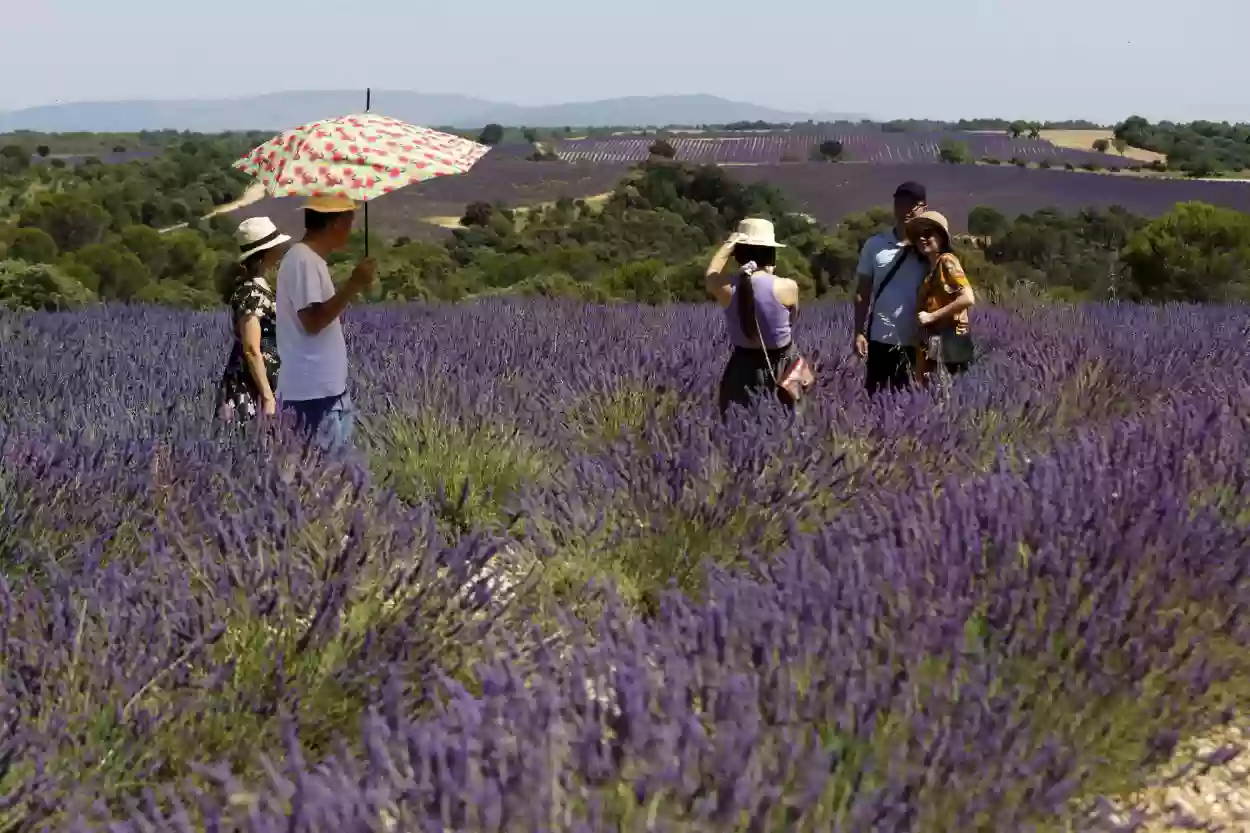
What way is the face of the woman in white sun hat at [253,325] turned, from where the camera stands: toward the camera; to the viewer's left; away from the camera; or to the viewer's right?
to the viewer's right

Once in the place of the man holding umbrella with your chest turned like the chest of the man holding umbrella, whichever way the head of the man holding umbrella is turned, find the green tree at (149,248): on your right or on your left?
on your left

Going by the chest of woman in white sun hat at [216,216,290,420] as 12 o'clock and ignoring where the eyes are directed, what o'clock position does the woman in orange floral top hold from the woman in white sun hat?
The woman in orange floral top is roughly at 12 o'clock from the woman in white sun hat.

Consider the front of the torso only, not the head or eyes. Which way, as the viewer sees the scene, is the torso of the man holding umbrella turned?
to the viewer's right

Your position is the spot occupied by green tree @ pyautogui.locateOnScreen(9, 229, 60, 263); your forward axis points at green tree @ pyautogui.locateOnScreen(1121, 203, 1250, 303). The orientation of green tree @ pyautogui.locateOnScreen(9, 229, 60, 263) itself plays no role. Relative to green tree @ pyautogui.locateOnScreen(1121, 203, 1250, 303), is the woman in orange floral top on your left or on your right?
right

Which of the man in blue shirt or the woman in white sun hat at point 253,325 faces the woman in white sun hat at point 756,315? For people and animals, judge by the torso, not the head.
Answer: the woman in white sun hat at point 253,325

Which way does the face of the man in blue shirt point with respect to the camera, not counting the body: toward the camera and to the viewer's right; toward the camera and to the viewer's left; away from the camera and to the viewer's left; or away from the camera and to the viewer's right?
toward the camera and to the viewer's right

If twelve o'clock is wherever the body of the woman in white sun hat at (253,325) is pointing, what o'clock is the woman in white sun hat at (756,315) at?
the woman in white sun hat at (756,315) is roughly at 12 o'clock from the woman in white sun hat at (253,325).

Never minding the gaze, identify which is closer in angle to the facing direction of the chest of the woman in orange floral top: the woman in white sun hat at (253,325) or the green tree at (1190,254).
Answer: the woman in white sun hat

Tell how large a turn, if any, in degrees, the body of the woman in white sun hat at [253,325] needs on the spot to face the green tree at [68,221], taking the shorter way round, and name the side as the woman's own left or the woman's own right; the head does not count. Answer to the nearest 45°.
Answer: approximately 90° to the woman's own left

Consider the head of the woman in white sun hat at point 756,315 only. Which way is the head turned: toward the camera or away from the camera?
away from the camera

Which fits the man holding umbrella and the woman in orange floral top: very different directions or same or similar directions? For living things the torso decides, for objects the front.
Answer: very different directions

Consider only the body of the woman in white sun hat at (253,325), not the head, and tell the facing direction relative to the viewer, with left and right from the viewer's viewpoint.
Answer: facing to the right of the viewer
